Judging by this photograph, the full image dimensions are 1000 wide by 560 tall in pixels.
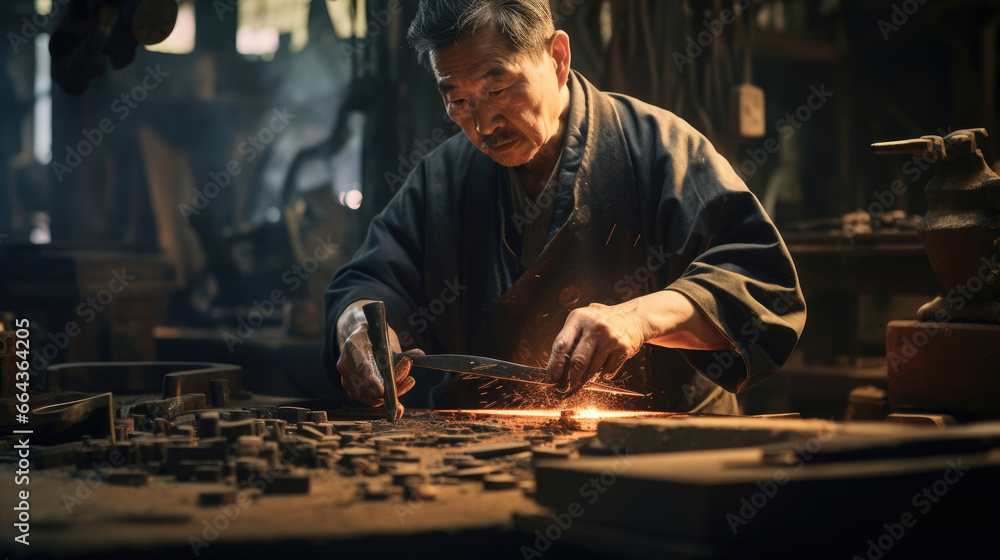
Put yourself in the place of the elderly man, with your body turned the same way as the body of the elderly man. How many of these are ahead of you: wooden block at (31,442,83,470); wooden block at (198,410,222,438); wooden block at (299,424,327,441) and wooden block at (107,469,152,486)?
4

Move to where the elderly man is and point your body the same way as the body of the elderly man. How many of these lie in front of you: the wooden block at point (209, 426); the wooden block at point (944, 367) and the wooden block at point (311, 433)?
2

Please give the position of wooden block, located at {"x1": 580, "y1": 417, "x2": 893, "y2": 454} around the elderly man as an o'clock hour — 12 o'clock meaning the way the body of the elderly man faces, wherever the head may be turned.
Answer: The wooden block is roughly at 10 o'clock from the elderly man.

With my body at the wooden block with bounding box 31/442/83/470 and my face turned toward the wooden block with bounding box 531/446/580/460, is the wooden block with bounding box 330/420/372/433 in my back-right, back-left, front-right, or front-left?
front-left

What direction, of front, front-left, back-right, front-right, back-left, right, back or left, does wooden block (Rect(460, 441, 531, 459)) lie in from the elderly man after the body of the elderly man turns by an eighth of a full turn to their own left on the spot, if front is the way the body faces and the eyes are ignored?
front

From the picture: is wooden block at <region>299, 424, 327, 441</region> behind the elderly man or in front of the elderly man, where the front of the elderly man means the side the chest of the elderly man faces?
in front

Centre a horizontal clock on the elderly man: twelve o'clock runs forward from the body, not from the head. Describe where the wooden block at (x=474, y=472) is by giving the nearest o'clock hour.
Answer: The wooden block is roughly at 11 o'clock from the elderly man.

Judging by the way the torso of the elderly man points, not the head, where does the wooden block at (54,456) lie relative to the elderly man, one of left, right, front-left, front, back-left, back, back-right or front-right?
front

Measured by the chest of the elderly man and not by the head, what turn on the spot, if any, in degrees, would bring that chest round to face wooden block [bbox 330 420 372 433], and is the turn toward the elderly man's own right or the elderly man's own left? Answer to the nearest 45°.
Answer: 0° — they already face it

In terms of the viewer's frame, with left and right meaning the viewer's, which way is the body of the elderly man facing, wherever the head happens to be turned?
facing the viewer and to the left of the viewer

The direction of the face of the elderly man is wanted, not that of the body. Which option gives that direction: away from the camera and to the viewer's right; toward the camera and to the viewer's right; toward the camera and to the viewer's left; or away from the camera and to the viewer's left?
toward the camera and to the viewer's left
